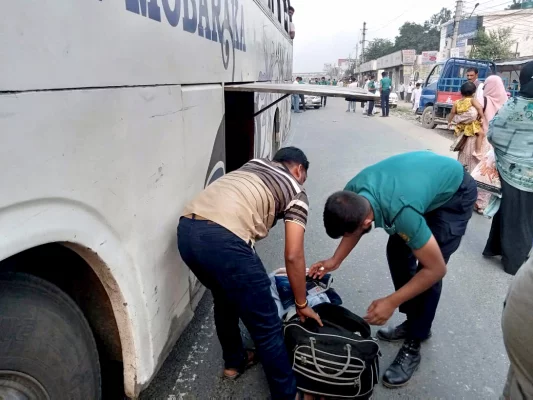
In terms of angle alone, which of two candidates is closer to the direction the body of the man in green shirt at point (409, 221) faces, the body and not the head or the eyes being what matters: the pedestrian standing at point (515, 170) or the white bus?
the white bus

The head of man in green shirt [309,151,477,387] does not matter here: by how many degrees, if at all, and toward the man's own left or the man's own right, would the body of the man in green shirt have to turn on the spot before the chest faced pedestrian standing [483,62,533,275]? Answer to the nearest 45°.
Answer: approximately 180°

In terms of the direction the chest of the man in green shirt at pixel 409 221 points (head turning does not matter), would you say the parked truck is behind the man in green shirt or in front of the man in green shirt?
behind

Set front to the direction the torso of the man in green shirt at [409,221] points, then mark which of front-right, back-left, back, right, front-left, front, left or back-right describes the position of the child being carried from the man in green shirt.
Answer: back-right

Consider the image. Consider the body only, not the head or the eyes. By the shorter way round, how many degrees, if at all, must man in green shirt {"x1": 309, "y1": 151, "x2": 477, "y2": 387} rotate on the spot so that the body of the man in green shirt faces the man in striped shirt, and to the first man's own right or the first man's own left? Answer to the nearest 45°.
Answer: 0° — they already face them

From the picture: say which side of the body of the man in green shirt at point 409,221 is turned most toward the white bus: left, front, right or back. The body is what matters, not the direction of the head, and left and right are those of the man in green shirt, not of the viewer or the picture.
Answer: front

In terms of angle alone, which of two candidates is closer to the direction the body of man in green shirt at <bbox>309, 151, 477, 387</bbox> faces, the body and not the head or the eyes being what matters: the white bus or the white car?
the white bus

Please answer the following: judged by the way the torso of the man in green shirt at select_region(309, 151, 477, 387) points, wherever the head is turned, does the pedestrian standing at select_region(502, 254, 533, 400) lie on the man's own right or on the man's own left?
on the man's own left

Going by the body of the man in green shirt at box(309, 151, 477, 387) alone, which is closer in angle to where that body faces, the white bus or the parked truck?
the white bus

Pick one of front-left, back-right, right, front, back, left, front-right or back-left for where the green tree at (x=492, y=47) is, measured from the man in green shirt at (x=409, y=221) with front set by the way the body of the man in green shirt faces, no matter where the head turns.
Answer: back-right
